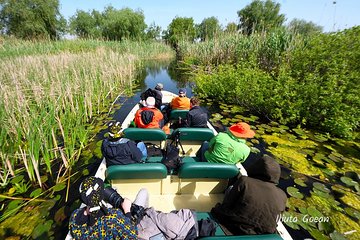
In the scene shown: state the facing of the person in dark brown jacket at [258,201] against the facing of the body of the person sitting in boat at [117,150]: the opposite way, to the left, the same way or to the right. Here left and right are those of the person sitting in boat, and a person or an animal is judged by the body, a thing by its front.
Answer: the same way

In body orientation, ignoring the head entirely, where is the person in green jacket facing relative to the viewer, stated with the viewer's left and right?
facing away from the viewer and to the right of the viewer

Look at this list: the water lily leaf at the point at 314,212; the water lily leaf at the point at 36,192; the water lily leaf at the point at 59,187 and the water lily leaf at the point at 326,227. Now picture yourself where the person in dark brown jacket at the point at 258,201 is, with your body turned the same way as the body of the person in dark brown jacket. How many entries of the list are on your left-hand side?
2

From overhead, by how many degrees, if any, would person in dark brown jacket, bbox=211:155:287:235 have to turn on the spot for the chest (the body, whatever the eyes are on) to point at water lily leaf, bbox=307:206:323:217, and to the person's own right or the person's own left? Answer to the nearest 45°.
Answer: approximately 45° to the person's own right

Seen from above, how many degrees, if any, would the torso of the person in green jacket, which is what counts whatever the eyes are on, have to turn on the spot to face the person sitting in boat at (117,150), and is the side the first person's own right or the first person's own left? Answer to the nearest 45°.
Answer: approximately 135° to the first person's own left

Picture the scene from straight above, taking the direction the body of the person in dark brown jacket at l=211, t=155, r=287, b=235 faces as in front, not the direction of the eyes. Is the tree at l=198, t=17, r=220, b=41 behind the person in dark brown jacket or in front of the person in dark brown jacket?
in front

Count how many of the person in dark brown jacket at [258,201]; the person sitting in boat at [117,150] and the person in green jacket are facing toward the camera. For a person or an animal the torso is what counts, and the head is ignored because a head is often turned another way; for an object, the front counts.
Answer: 0

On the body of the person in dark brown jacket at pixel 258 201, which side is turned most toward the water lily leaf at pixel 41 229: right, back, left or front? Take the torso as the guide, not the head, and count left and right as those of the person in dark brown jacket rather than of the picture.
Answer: left

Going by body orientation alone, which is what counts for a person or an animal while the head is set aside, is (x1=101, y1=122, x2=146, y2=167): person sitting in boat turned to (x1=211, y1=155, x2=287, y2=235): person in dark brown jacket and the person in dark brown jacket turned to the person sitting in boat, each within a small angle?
no

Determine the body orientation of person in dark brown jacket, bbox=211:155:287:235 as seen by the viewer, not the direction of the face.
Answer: away from the camera

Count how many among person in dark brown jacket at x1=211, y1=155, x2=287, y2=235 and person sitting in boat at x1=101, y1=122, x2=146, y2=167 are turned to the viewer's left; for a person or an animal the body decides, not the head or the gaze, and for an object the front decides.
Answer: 0

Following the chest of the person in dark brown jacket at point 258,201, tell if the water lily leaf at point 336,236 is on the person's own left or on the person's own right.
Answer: on the person's own right

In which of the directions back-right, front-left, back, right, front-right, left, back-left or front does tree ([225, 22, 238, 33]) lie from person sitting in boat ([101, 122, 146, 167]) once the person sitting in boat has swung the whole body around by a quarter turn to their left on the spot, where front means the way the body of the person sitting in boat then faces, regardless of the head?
right

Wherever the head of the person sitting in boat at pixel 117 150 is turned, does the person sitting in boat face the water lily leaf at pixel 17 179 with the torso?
no

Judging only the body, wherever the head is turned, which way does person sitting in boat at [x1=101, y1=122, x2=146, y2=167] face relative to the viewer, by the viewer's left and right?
facing away from the viewer and to the right of the viewer

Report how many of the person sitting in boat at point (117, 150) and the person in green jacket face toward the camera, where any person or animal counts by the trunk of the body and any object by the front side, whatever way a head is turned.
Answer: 0

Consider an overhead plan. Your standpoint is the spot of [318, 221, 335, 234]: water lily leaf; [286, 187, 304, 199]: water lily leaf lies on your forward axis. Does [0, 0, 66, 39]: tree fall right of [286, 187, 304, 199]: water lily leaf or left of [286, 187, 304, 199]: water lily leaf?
left
